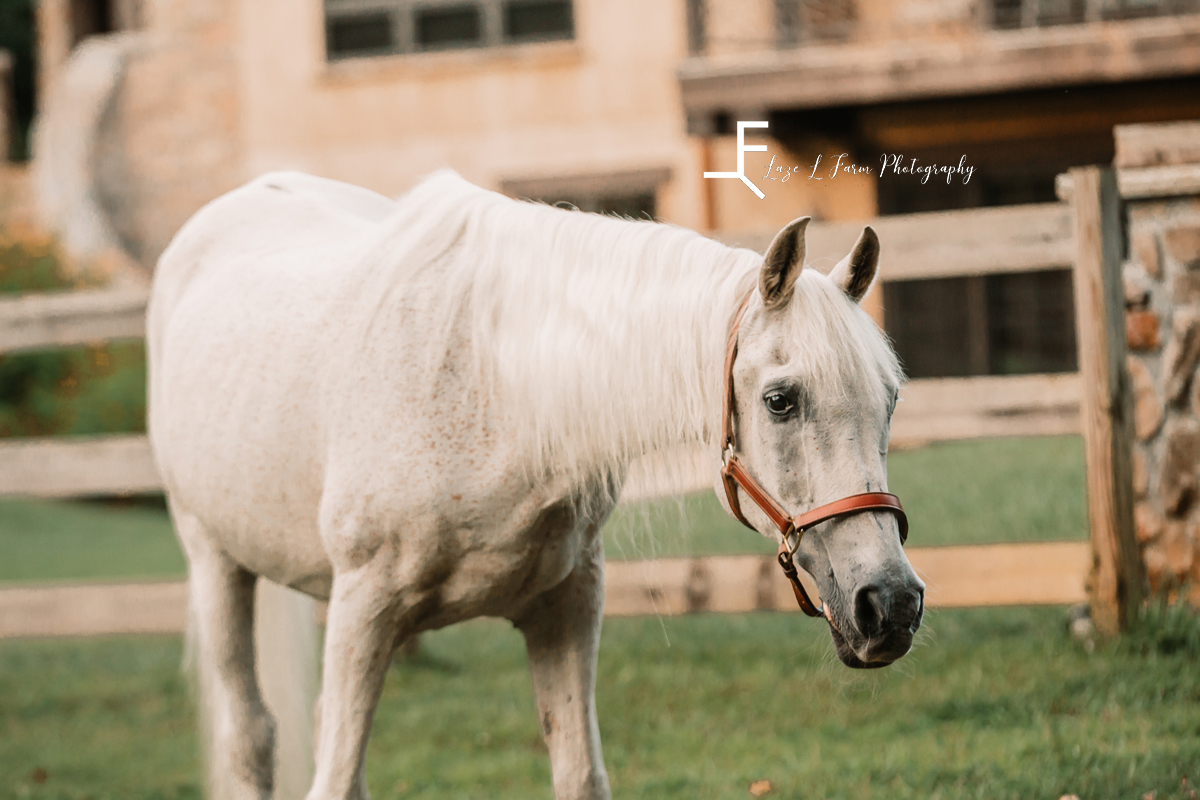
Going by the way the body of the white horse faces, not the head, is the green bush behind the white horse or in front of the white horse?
behind

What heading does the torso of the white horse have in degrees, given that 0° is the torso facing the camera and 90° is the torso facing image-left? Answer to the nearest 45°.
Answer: approximately 315°

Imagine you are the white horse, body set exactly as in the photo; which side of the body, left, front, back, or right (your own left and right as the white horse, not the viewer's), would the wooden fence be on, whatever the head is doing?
left

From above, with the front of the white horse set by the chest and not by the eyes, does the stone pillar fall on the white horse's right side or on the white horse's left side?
on the white horse's left side
